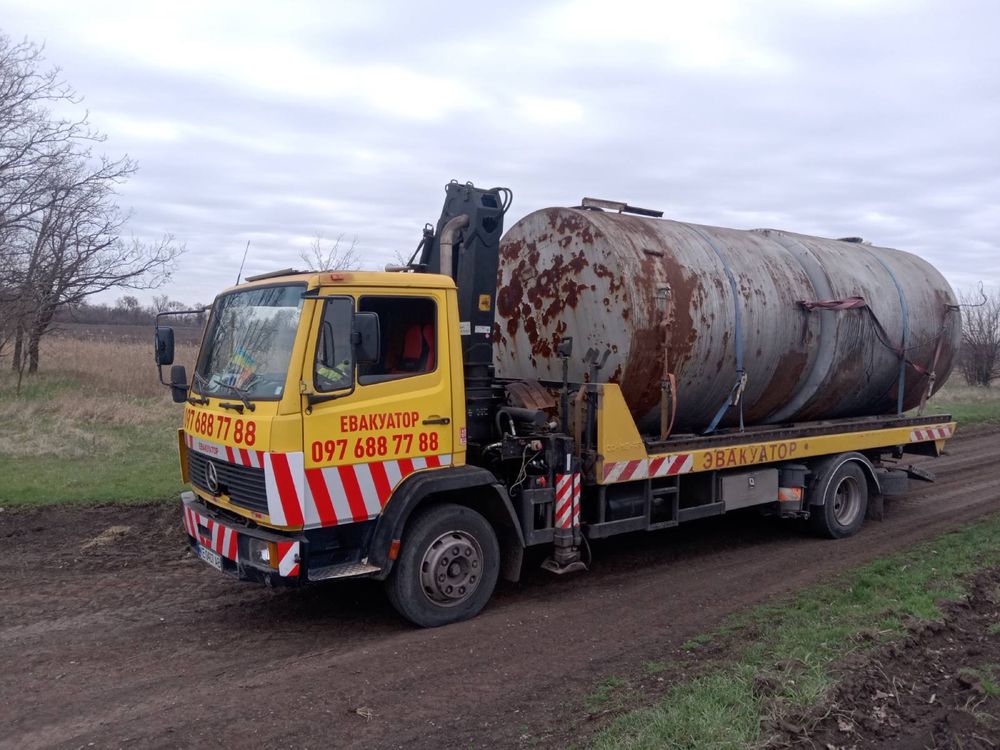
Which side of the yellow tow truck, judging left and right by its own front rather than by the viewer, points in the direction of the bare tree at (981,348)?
back

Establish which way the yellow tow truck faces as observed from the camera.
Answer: facing the viewer and to the left of the viewer
